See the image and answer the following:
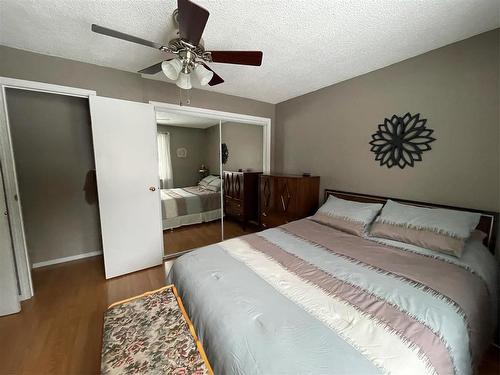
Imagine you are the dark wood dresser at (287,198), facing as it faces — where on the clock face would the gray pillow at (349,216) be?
The gray pillow is roughly at 9 o'clock from the dark wood dresser.

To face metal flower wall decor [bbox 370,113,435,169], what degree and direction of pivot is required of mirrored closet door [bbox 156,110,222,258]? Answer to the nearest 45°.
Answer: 0° — it already faces it

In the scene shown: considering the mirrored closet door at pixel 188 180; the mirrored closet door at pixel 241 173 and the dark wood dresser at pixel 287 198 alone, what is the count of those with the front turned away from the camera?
0

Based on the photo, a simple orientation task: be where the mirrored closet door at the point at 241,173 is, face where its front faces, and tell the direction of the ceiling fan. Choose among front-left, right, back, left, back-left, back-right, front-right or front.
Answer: front-right

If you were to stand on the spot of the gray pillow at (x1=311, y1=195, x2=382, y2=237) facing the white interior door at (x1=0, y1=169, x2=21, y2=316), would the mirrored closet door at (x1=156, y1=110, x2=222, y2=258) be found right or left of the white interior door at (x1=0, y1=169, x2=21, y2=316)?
right

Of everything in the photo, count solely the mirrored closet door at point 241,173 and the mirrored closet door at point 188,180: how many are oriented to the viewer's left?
0

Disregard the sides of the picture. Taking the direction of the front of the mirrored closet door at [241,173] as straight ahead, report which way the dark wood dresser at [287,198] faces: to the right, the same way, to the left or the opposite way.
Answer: to the right

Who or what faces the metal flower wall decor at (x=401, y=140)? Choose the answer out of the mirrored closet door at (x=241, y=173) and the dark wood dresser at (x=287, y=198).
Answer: the mirrored closet door

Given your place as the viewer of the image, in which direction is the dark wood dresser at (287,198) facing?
facing the viewer and to the left of the viewer

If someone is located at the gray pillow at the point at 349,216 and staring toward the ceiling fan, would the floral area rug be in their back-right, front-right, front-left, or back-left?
front-left

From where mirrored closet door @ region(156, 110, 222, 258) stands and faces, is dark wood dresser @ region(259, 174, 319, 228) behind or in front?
in front

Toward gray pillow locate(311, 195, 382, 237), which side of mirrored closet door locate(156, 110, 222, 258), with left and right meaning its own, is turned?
front

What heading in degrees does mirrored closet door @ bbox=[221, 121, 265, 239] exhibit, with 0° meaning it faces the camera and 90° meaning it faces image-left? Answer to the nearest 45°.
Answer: approximately 315°

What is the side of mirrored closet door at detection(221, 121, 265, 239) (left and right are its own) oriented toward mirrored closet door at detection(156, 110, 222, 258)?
right
